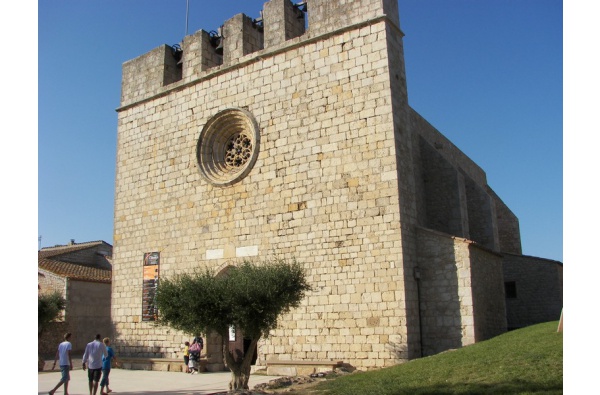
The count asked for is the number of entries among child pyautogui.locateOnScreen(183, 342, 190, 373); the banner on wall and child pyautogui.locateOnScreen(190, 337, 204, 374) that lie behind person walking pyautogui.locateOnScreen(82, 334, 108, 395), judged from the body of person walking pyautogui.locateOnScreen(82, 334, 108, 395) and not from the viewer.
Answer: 0

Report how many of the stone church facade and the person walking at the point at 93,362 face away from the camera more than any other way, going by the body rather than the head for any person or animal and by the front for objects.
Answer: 1

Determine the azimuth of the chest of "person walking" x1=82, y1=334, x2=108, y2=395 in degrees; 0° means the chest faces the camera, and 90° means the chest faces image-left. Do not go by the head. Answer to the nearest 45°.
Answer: approximately 180°

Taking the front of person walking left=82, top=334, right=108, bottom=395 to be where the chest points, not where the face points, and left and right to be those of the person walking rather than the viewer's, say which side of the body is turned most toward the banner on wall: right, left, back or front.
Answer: front

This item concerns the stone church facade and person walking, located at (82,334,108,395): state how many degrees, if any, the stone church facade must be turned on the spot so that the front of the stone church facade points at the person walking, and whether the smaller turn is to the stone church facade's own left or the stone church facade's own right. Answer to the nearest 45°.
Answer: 0° — it already faces them

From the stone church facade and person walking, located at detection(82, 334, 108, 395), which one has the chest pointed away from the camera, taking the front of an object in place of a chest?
the person walking

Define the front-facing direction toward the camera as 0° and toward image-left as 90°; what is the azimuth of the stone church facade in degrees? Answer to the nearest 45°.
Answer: approximately 45°

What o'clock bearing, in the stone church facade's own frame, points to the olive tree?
The olive tree is roughly at 11 o'clock from the stone church facade.
